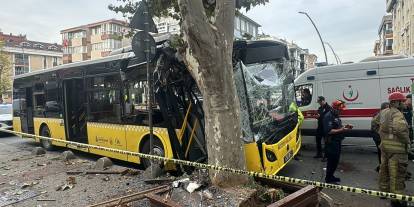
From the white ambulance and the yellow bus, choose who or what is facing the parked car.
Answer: the white ambulance

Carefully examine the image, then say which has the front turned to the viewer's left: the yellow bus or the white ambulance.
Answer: the white ambulance

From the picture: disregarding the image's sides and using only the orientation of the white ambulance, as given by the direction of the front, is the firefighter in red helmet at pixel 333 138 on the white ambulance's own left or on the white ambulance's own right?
on the white ambulance's own left

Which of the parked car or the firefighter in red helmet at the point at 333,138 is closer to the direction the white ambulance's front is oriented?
the parked car

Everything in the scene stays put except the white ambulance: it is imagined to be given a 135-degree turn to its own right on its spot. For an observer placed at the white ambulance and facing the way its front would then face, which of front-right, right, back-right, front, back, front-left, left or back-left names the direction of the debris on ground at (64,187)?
back

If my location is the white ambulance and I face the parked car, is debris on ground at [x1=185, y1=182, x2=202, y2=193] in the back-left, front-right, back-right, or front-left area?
front-left

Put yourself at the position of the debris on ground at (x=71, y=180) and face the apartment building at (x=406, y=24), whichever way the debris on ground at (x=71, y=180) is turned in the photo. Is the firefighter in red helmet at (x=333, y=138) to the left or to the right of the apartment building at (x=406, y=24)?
right

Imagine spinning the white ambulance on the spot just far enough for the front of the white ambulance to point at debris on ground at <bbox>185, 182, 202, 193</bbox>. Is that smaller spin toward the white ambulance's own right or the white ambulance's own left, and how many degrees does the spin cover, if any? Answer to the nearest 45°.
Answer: approximately 90° to the white ambulance's own left

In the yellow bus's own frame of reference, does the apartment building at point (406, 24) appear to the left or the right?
on its left

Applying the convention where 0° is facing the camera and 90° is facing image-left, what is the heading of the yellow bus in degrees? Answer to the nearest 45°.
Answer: approximately 315°

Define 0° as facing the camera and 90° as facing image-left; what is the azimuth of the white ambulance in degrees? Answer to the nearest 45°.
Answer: approximately 90°
